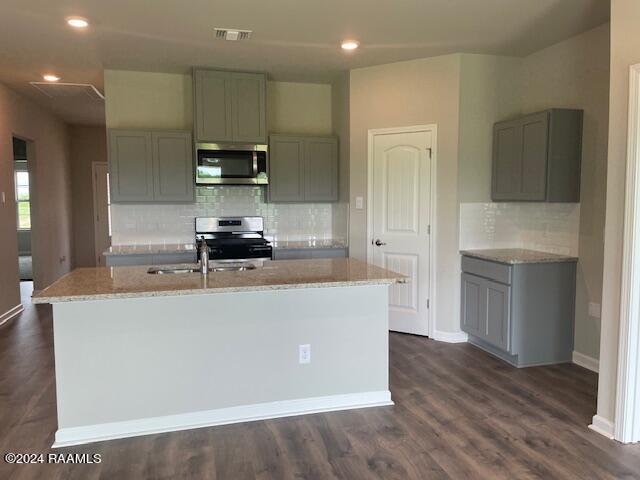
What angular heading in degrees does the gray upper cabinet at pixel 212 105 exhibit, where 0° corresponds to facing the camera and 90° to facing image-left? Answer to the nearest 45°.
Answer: approximately 0°

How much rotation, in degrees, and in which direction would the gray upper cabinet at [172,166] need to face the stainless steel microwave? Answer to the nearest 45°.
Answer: approximately 90° to its left

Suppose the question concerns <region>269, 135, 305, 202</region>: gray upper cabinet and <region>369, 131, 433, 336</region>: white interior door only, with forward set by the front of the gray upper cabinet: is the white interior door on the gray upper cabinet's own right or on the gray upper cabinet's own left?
on the gray upper cabinet's own left

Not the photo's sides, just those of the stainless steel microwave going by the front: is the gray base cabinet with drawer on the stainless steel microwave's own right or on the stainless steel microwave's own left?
on the stainless steel microwave's own left

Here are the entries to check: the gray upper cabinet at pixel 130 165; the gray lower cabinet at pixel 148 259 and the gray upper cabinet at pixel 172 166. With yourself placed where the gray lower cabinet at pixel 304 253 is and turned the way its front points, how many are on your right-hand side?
3

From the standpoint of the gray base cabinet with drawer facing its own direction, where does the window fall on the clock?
The window is roughly at 2 o'clock from the gray base cabinet with drawer.

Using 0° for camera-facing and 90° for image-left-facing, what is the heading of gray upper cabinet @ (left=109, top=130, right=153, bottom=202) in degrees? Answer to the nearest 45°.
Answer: approximately 0°

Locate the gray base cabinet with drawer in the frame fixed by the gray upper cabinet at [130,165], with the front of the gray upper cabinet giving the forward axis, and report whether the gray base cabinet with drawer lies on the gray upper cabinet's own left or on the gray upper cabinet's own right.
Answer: on the gray upper cabinet's own left
